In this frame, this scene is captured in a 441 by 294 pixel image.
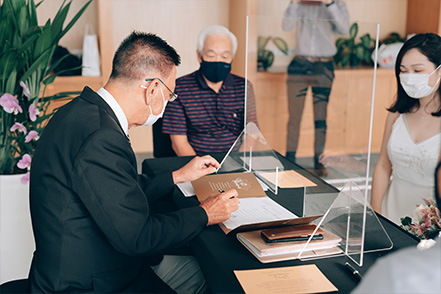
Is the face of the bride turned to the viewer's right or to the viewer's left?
to the viewer's left

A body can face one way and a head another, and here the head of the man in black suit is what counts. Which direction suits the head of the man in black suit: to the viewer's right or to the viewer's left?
to the viewer's right

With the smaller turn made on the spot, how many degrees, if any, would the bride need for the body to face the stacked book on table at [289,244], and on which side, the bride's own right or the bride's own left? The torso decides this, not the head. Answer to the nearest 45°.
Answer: approximately 45° to the bride's own left

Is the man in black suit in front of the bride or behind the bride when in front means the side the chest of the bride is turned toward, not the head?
in front

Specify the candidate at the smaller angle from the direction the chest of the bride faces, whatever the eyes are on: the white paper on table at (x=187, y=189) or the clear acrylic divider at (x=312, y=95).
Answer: the white paper on table

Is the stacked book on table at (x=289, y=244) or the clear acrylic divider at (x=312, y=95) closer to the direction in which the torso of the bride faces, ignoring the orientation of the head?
the stacked book on table

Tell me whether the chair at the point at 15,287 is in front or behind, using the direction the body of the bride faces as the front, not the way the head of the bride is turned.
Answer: in front

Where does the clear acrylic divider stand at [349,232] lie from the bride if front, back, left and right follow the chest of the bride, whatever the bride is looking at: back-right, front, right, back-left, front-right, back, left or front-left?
front-left

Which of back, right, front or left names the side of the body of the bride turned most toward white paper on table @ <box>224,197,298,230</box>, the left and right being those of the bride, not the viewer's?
front

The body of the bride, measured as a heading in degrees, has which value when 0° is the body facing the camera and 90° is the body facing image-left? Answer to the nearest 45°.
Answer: approximately 45°

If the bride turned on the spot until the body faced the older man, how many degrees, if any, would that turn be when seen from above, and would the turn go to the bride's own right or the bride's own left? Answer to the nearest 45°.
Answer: approximately 45° to the bride's own right

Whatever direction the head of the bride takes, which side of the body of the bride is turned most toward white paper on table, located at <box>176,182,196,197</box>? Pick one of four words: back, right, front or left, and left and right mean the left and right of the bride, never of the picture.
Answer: front
